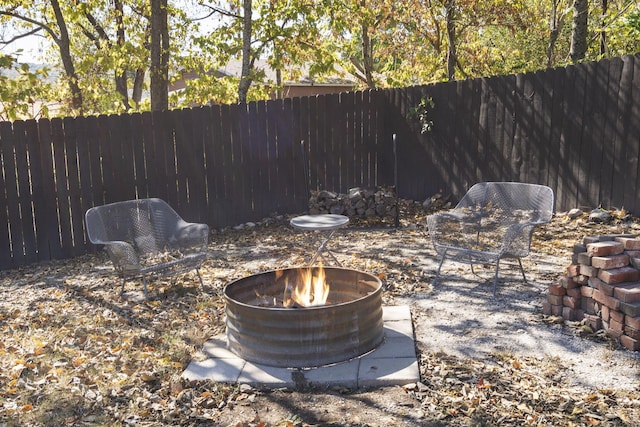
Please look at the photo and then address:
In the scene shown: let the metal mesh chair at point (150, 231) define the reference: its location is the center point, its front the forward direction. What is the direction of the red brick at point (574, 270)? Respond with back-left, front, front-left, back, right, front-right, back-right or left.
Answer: front

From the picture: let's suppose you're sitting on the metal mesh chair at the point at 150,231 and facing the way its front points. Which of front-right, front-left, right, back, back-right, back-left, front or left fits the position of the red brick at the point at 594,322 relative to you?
front

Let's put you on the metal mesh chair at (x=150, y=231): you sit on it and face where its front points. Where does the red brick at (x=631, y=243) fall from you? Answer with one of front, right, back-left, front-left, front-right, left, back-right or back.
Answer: front

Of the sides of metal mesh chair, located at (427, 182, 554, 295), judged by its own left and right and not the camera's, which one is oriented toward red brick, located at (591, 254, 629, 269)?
left

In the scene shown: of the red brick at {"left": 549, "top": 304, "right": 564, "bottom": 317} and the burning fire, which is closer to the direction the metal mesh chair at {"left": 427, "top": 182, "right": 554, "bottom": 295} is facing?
the burning fire

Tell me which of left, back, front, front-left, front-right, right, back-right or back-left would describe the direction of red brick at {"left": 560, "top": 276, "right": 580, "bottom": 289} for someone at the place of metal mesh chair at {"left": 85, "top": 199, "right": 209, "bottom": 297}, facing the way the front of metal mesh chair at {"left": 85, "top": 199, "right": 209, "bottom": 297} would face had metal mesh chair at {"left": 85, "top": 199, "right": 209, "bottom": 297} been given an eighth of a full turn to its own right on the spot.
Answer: front-left

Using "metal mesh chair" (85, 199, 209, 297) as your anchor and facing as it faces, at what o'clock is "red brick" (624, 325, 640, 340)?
The red brick is roughly at 12 o'clock from the metal mesh chair.

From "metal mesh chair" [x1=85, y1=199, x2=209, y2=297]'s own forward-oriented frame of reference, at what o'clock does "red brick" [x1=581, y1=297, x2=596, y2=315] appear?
The red brick is roughly at 12 o'clock from the metal mesh chair.

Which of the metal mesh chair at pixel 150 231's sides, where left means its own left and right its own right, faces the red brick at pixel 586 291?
front

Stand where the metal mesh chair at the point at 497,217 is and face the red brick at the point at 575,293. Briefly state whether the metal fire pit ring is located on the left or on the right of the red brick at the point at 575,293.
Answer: right

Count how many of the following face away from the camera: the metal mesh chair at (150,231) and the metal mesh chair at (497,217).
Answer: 0

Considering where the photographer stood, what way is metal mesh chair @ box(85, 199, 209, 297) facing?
facing the viewer and to the right of the viewer

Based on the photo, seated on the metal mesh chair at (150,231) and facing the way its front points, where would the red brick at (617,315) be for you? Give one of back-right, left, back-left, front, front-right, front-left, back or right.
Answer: front

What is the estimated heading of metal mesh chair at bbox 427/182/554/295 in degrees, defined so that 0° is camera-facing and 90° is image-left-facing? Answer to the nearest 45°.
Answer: approximately 45°

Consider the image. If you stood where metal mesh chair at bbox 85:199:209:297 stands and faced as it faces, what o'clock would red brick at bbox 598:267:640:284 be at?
The red brick is roughly at 12 o'clock from the metal mesh chair.

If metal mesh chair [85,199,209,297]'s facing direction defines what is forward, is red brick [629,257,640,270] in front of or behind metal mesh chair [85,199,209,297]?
in front

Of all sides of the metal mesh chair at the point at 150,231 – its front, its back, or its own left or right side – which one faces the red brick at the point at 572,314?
front
